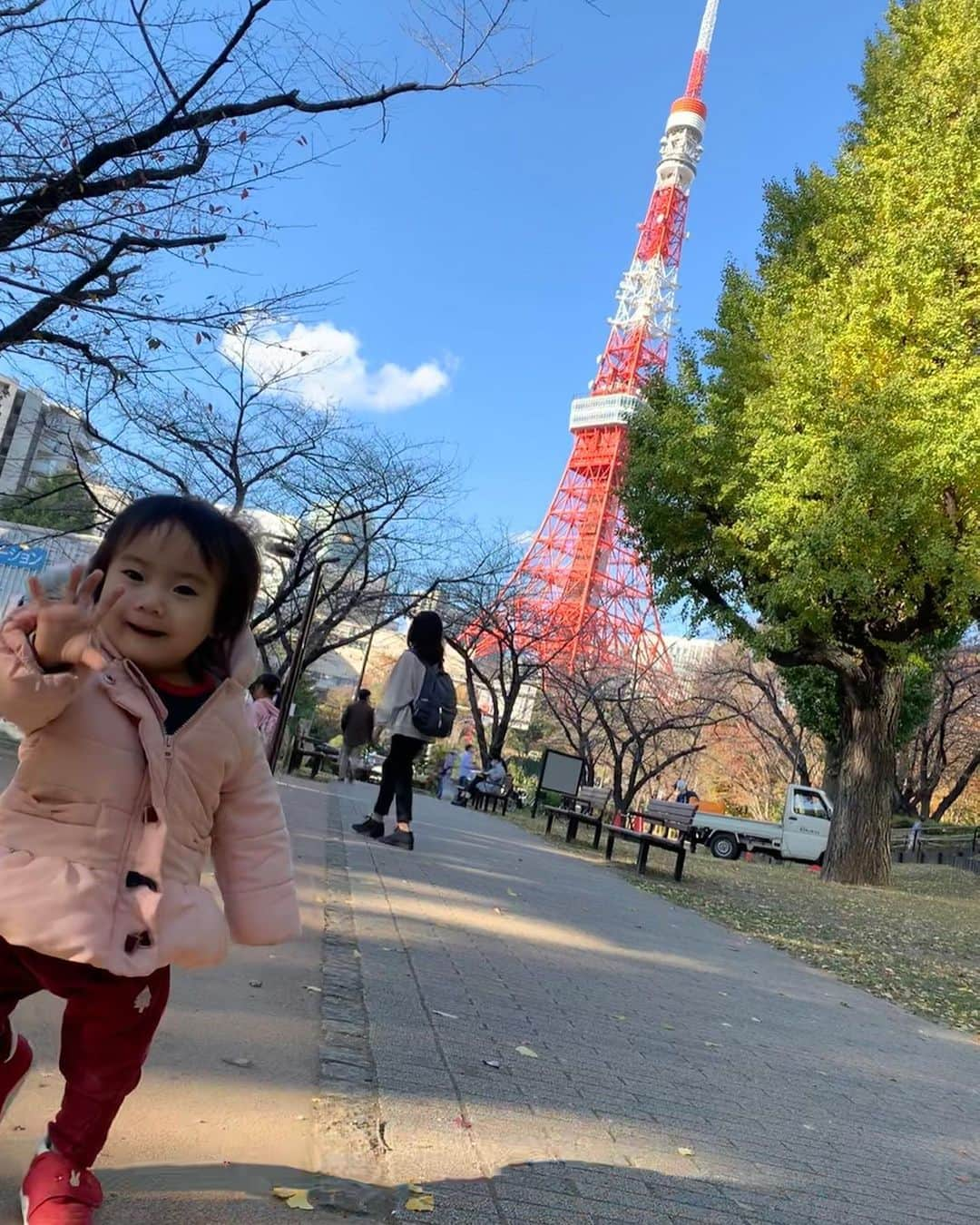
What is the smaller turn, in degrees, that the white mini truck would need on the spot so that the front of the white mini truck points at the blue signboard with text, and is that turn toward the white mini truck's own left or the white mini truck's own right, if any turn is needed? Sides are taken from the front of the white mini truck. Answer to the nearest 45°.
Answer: approximately 135° to the white mini truck's own right

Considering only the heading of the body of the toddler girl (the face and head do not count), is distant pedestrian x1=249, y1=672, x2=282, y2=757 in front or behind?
behind

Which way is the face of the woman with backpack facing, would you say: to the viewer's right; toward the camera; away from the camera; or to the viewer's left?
away from the camera

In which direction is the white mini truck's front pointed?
to the viewer's right

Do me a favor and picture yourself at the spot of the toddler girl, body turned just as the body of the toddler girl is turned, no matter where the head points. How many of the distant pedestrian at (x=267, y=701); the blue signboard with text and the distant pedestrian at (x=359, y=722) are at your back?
3

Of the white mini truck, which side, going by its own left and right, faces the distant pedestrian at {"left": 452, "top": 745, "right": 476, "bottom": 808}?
back

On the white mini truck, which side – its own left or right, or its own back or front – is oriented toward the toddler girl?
right

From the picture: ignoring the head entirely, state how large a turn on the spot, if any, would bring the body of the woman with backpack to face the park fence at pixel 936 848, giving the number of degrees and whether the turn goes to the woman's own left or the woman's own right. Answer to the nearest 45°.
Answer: approximately 90° to the woman's own right

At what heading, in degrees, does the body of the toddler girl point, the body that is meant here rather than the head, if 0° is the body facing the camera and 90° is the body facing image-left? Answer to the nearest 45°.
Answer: approximately 0°

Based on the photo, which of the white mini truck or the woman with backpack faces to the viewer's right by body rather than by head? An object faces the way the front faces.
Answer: the white mini truck

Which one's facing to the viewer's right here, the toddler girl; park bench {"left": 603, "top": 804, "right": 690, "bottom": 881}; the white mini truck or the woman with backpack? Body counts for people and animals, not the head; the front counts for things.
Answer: the white mini truck

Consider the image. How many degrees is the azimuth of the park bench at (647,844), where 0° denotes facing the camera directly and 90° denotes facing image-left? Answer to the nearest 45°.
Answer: approximately 45°

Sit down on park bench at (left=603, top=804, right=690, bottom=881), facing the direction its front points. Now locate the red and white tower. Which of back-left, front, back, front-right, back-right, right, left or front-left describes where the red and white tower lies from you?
back-right
